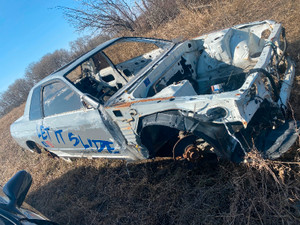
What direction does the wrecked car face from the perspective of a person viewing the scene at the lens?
facing the viewer and to the right of the viewer
